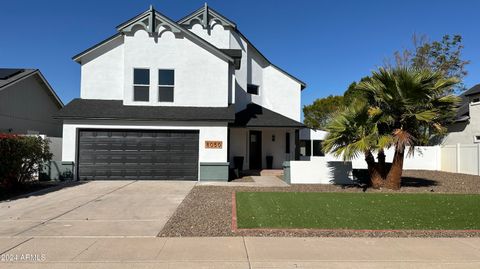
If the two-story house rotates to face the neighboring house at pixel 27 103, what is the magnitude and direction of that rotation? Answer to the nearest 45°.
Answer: approximately 135° to its right

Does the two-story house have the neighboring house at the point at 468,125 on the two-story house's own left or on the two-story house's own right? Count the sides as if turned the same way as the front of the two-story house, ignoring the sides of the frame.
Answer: on the two-story house's own left

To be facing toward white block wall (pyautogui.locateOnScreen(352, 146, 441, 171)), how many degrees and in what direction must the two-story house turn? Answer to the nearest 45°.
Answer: approximately 90° to its left

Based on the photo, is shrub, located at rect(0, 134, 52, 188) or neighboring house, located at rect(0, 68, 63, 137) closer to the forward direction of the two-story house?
the shrub

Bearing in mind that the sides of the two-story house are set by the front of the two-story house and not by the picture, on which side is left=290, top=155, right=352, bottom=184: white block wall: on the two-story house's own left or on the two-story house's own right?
on the two-story house's own left

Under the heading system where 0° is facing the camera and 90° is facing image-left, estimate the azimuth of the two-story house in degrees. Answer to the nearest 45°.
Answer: approximately 0°

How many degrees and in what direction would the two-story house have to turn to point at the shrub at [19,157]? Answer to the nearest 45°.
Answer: approximately 45° to its right

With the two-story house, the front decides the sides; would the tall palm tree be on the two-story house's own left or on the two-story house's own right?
on the two-story house's own left
